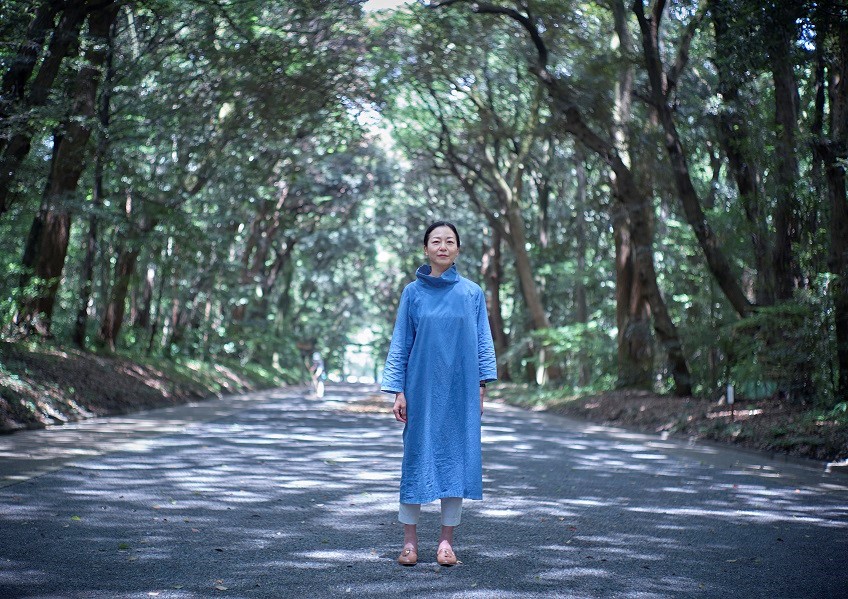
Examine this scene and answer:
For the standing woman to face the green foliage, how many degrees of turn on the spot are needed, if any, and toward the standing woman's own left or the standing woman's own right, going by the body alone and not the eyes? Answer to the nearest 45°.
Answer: approximately 135° to the standing woman's own left

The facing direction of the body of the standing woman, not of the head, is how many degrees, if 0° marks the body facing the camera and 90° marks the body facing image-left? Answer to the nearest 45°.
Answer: approximately 0°
